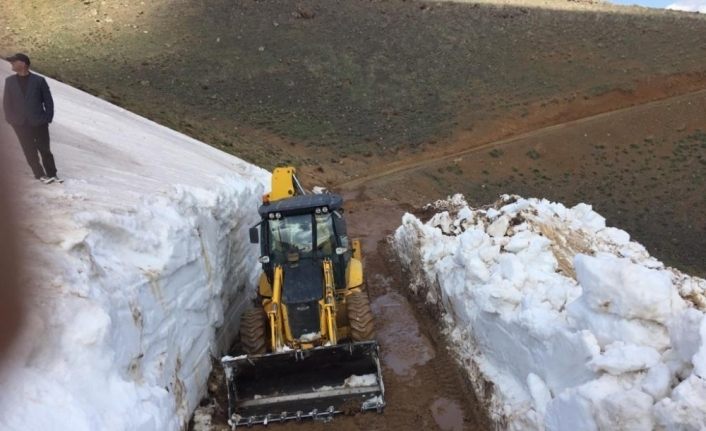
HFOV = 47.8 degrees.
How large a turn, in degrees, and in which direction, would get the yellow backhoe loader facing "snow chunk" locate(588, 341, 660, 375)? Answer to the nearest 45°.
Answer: approximately 45° to its left

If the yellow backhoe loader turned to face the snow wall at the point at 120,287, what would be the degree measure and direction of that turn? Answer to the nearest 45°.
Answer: approximately 45° to its right

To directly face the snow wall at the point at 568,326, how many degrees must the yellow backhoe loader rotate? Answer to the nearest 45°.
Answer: approximately 45° to its left

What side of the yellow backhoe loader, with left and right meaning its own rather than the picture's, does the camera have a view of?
front

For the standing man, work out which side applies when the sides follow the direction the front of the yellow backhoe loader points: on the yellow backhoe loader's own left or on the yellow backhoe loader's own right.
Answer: on the yellow backhoe loader's own right
